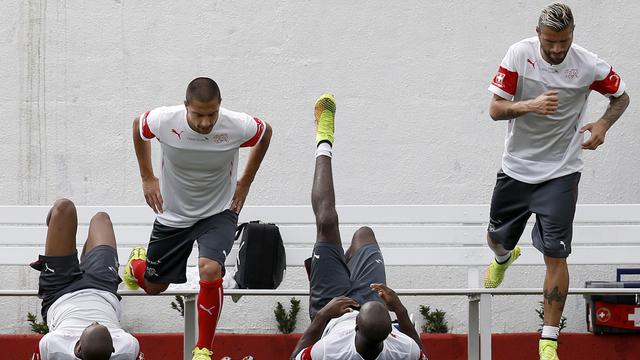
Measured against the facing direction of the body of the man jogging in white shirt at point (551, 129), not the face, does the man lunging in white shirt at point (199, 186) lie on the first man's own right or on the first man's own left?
on the first man's own right

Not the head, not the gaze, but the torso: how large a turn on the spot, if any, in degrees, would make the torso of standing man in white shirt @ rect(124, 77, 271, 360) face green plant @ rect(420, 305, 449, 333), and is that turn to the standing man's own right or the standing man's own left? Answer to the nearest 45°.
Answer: approximately 135° to the standing man's own left

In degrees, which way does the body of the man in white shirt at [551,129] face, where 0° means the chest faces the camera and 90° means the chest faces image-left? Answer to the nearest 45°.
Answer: approximately 0°
